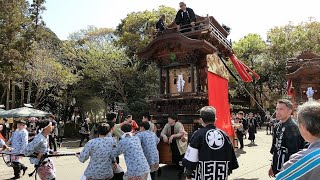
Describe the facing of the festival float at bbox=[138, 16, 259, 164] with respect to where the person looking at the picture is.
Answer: facing the viewer and to the left of the viewer

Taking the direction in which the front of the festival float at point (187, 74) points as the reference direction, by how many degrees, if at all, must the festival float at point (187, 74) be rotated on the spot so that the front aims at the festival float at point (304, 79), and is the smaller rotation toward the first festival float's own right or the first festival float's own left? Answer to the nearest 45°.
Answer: approximately 180°
